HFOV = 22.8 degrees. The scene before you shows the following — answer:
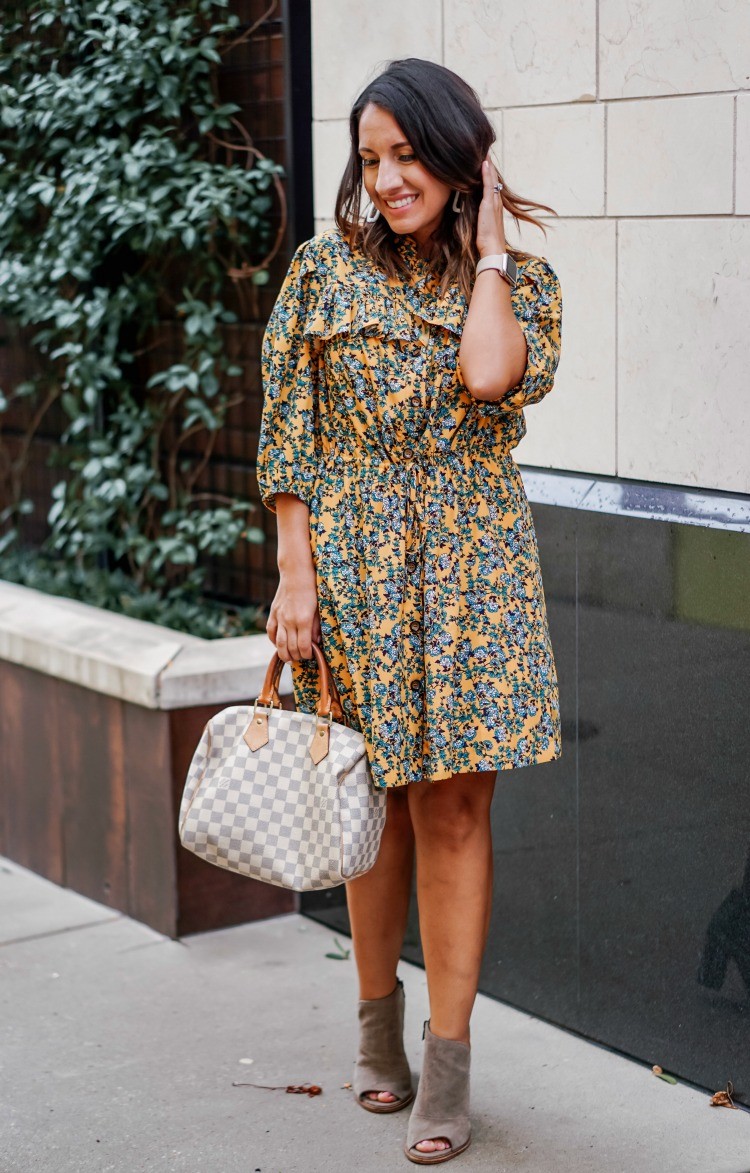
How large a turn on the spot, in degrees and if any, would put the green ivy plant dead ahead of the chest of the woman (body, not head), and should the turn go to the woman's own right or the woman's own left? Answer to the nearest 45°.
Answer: approximately 180°

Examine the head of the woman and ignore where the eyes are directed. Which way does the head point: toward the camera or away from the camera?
toward the camera

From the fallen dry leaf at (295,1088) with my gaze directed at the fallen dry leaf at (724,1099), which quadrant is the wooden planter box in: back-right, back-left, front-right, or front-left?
back-left

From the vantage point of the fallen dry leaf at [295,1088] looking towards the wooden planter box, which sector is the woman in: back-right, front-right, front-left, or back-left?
back-right

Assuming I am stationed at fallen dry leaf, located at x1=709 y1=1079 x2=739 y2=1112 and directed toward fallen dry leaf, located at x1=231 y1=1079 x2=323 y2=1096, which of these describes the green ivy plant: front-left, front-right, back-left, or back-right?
front-right

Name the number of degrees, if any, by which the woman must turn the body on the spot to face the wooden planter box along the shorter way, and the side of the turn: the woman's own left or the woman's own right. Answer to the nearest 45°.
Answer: approximately 135° to the woman's own right

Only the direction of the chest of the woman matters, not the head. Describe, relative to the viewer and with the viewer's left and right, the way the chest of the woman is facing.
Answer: facing the viewer
